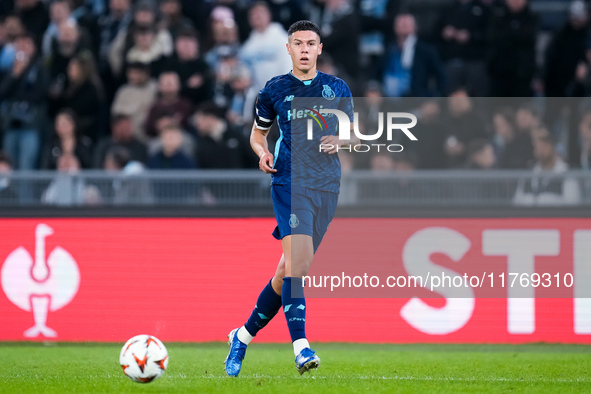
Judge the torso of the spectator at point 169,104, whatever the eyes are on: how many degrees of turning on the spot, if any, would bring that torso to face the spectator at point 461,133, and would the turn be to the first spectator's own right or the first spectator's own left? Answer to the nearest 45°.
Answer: approximately 45° to the first spectator's own left

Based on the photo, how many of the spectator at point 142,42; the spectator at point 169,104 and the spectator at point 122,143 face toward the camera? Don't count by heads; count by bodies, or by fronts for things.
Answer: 3

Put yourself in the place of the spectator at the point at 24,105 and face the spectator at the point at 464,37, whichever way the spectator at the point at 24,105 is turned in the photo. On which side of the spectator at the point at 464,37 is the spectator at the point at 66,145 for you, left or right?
right

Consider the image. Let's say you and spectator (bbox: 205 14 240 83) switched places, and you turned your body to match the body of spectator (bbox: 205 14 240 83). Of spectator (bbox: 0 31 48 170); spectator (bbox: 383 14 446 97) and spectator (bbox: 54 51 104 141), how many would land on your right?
2

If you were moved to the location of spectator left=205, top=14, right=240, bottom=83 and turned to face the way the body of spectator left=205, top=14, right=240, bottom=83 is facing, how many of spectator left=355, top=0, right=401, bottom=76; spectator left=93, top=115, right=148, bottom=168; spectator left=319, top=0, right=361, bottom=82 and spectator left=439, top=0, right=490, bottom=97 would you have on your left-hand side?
3

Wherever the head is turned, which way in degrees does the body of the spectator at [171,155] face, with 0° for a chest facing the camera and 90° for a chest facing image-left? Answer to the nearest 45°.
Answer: approximately 0°
